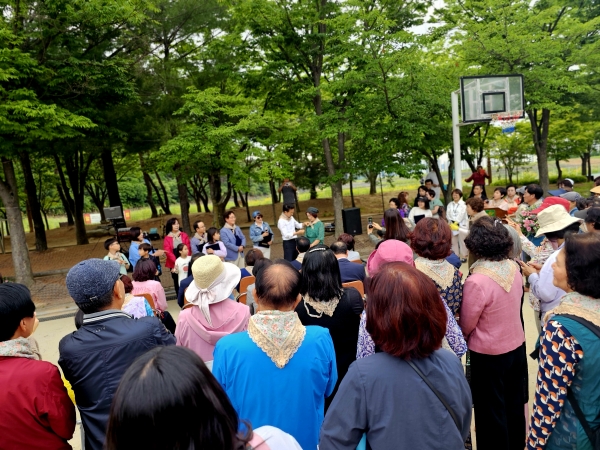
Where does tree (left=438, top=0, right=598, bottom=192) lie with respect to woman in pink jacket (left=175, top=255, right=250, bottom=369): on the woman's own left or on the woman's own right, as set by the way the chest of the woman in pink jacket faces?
on the woman's own right

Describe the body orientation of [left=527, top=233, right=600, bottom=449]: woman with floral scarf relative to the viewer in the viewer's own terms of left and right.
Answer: facing away from the viewer and to the left of the viewer

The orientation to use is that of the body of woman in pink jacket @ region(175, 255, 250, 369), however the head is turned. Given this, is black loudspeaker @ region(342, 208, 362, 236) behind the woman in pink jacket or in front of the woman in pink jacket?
in front

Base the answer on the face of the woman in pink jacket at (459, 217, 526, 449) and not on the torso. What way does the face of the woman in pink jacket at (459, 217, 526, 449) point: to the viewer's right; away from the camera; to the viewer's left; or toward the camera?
away from the camera

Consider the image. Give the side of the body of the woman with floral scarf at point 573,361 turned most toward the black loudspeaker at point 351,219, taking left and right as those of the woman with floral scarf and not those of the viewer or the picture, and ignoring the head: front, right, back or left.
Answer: front

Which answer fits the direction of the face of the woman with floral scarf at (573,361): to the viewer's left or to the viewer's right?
to the viewer's left

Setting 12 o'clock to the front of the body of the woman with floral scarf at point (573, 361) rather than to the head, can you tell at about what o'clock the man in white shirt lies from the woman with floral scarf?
The man in white shirt is roughly at 12 o'clock from the woman with floral scarf.

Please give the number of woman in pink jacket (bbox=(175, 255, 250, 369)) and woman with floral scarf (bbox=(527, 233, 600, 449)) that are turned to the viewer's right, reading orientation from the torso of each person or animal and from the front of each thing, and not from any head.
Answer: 0

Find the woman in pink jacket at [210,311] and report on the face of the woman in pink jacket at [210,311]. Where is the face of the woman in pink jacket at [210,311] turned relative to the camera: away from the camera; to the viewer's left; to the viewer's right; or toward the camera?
away from the camera

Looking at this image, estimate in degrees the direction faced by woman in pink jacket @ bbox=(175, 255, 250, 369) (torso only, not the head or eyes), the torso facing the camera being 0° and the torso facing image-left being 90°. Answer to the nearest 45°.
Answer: approximately 180°

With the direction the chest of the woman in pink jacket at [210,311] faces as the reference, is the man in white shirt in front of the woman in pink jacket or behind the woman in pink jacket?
in front
